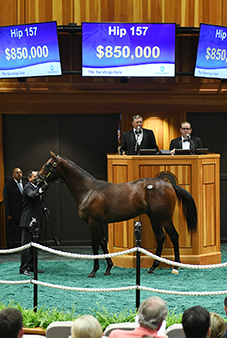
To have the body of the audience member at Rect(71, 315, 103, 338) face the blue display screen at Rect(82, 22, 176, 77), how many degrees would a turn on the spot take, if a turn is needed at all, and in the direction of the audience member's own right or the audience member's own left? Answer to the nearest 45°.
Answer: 0° — they already face it

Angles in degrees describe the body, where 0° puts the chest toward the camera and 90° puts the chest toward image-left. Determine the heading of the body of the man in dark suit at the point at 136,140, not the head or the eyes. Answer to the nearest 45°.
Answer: approximately 0°

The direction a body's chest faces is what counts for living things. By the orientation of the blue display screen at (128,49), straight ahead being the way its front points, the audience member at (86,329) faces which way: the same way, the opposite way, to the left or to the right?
the opposite way

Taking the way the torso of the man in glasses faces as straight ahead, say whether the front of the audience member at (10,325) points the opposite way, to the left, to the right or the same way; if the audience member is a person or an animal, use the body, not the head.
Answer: the opposite way

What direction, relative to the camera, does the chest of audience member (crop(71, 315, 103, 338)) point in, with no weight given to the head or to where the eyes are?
away from the camera

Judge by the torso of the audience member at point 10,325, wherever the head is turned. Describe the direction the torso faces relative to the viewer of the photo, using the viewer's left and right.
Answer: facing away from the viewer

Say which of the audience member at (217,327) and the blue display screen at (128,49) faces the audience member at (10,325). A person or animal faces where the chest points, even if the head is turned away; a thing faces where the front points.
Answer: the blue display screen

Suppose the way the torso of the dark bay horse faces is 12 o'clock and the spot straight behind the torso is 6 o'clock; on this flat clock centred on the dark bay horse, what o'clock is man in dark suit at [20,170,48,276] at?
The man in dark suit is roughly at 12 o'clock from the dark bay horse.

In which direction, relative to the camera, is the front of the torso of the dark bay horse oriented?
to the viewer's left
